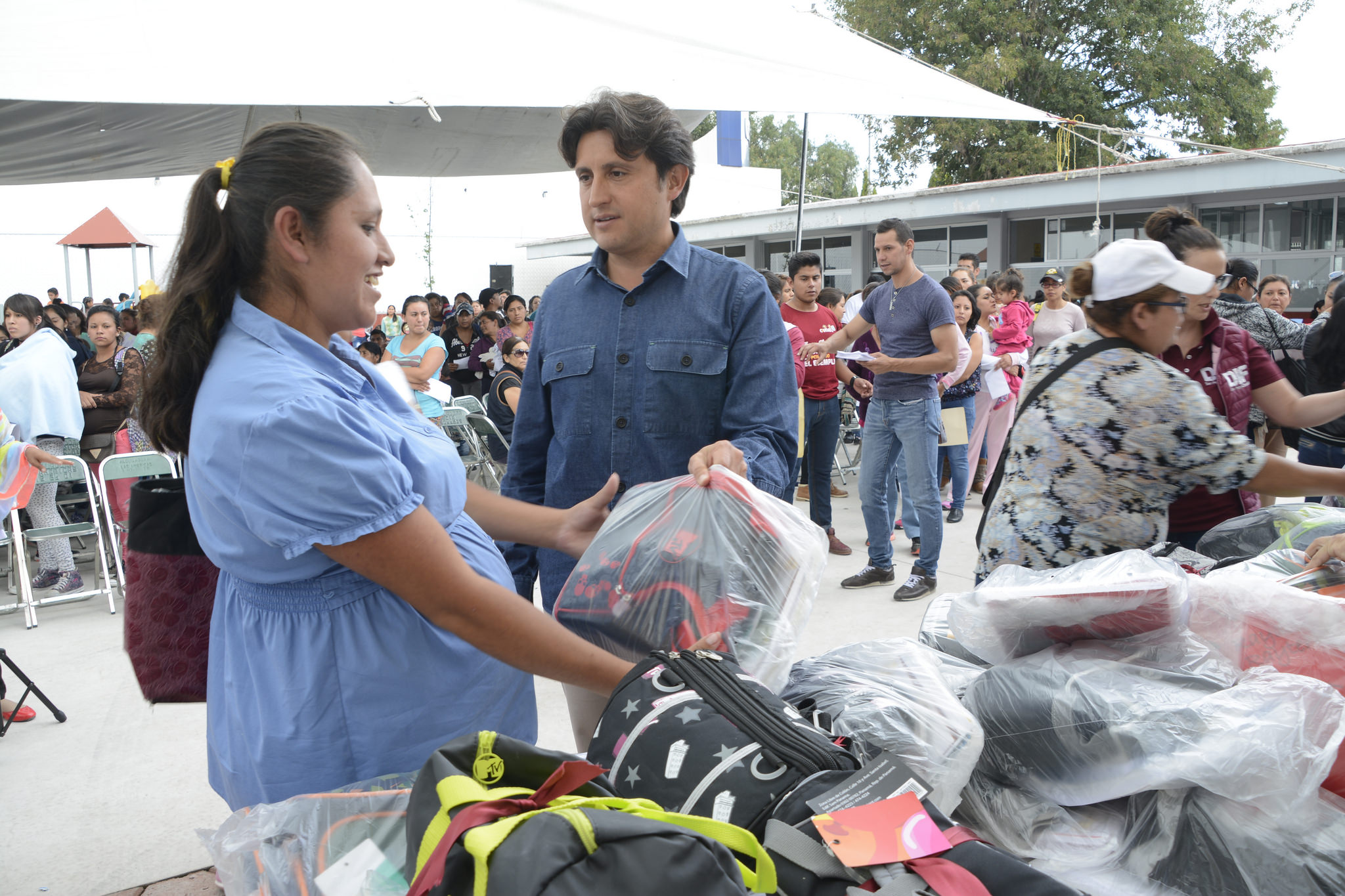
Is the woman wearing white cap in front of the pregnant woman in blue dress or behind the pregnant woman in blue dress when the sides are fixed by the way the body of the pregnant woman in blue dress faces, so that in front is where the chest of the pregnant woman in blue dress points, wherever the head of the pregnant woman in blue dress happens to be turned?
in front

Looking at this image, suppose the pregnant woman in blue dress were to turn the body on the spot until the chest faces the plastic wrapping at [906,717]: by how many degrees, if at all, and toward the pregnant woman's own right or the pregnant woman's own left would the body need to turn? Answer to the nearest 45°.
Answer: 0° — they already face it

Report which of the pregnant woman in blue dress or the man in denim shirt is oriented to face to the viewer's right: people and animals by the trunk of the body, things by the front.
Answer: the pregnant woman in blue dress

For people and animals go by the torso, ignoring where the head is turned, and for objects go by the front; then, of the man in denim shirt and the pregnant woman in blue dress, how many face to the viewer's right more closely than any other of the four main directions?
1

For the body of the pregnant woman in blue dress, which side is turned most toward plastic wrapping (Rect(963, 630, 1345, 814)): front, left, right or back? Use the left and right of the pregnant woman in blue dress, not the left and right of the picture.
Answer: front

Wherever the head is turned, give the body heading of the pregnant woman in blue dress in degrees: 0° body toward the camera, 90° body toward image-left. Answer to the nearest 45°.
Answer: approximately 270°

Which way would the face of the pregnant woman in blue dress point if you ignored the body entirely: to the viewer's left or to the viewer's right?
to the viewer's right

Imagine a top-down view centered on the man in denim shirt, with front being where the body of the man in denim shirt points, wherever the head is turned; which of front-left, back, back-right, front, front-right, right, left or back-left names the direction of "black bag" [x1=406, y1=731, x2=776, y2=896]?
front-left

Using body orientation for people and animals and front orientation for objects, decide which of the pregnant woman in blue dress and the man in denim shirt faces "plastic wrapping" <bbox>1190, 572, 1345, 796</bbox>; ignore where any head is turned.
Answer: the pregnant woman in blue dress

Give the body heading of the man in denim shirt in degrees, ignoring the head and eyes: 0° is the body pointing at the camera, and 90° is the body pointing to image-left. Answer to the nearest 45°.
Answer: approximately 45°

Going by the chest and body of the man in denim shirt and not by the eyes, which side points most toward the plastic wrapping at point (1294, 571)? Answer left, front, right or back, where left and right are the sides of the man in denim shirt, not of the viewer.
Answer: left
